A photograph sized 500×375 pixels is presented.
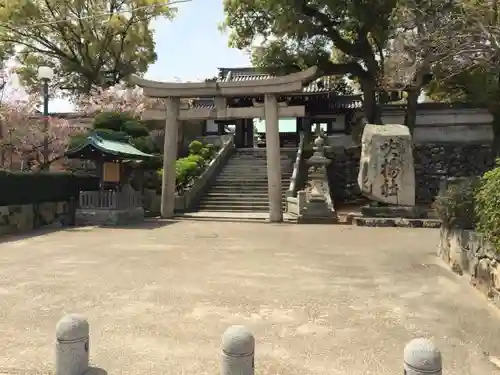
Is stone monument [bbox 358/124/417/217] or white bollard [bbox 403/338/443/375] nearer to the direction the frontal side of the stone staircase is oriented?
the white bollard

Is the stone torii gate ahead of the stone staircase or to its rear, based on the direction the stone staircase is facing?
ahead

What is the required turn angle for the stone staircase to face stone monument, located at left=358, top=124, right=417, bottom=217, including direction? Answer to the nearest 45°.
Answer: approximately 45° to its left

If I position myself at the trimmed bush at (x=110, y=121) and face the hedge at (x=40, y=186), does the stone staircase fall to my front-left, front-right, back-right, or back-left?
back-left

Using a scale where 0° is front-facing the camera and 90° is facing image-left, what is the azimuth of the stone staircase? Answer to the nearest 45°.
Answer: approximately 0°

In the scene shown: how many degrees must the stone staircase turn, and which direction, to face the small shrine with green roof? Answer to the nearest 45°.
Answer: approximately 45° to its right

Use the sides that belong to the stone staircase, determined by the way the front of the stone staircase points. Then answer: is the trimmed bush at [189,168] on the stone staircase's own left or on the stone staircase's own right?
on the stone staircase's own right

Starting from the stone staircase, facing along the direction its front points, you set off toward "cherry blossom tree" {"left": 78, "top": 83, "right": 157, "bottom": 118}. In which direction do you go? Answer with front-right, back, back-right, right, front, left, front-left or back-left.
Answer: back-right
